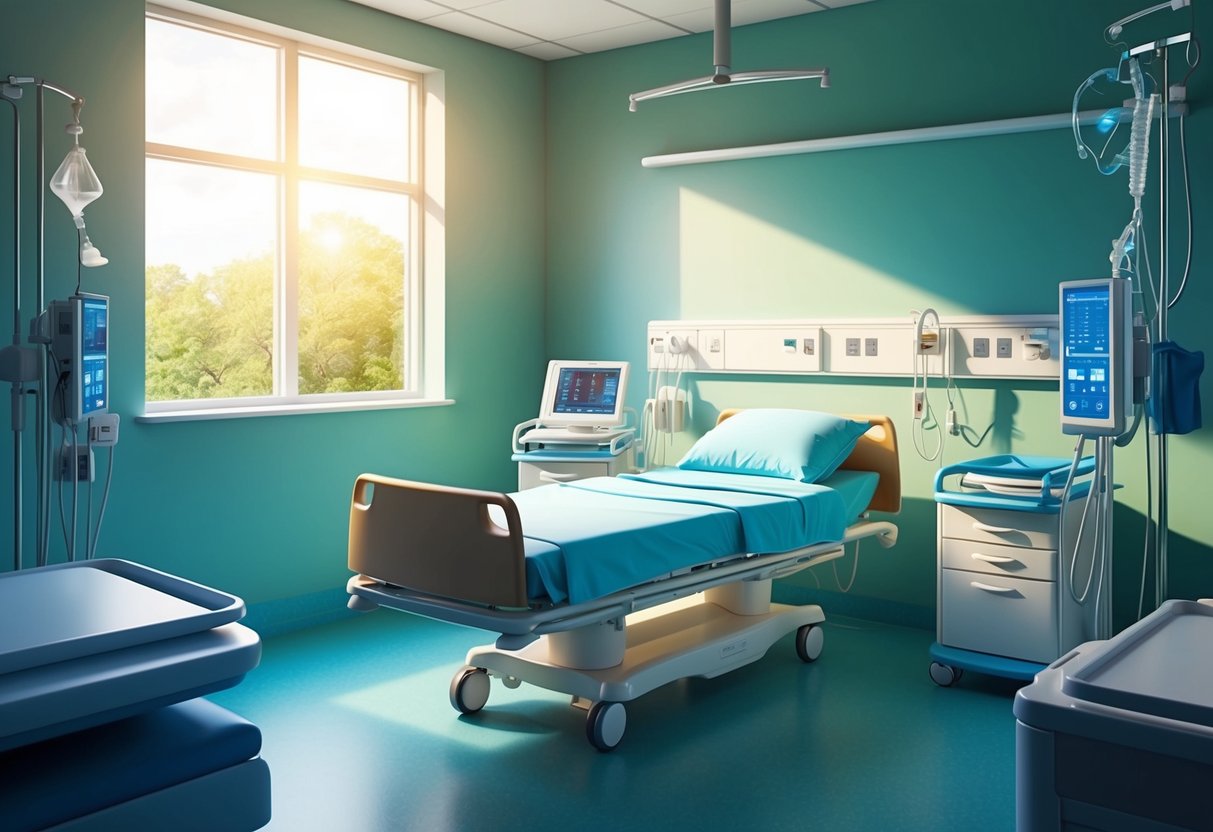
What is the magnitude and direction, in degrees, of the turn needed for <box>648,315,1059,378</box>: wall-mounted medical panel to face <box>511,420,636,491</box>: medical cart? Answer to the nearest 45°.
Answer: approximately 90° to its right

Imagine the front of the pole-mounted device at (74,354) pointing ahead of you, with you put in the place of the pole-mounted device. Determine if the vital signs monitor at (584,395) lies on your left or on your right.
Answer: on your left

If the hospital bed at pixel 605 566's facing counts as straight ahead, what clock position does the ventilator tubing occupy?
The ventilator tubing is roughly at 8 o'clock from the hospital bed.

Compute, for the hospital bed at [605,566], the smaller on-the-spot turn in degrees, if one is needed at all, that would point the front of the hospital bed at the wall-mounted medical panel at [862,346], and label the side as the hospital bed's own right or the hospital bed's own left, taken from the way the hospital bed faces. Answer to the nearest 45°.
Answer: approximately 180°

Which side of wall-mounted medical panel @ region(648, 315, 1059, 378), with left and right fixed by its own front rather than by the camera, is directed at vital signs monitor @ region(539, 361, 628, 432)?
right

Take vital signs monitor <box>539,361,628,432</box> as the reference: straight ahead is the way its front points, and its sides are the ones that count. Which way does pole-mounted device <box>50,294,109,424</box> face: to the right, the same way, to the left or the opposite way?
to the left

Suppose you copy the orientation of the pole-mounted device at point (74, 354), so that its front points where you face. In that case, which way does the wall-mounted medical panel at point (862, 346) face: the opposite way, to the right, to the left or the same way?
to the right

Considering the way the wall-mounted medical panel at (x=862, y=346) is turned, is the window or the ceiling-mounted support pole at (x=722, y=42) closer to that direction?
the ceiling-mounted support pole

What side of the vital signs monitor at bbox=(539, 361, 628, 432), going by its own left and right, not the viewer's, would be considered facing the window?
right

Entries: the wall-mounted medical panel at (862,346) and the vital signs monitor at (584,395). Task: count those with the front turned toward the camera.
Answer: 2

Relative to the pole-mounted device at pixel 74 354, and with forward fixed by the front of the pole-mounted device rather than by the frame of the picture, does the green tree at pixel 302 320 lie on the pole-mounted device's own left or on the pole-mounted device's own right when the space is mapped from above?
on the pole-mounted device's own left

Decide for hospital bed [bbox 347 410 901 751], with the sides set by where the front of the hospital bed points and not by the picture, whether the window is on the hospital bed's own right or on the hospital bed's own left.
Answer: on the hospital bed's own right
